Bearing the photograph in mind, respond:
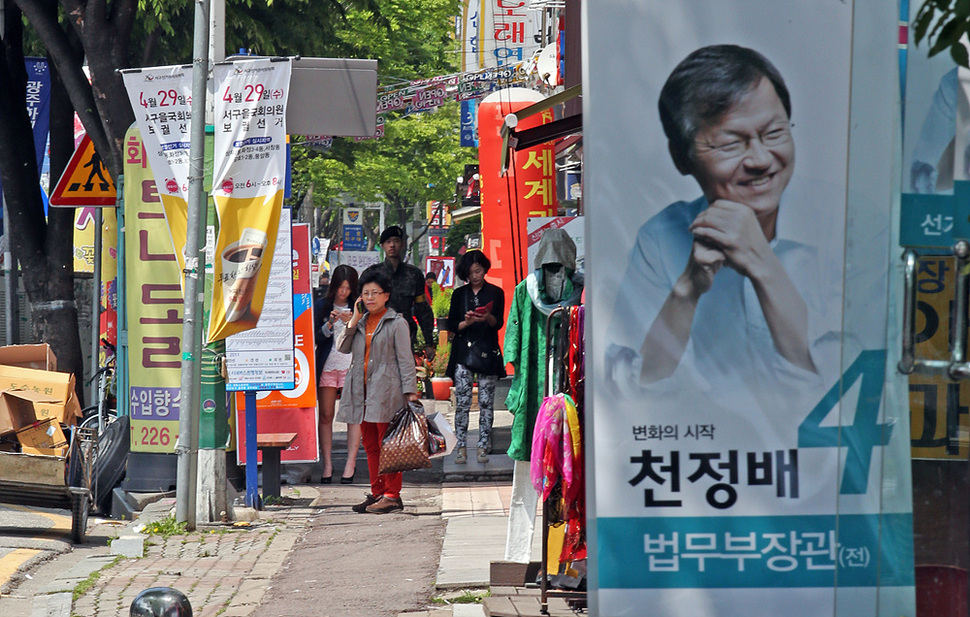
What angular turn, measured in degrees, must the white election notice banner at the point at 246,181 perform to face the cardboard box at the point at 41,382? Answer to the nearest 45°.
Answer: approximately 135° to its right

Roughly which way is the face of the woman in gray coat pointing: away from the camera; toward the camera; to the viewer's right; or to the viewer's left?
toward the camera

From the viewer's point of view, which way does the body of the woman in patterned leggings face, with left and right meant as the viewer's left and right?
facing the viewer

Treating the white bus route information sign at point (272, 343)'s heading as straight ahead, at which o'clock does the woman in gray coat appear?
The woman in gray coat is roughly at 10 o'clock from the white bus route information sign.

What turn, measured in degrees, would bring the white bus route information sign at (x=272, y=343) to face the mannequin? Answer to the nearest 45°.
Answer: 0° — it already faces it

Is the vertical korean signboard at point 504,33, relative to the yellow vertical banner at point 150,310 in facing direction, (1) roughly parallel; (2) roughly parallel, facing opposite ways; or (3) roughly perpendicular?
roughly parallel

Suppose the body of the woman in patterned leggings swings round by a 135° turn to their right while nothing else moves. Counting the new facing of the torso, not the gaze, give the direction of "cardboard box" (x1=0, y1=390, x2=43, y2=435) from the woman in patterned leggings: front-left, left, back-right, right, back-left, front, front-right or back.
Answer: front-left

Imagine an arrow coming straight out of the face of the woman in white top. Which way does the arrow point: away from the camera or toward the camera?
toward the camera

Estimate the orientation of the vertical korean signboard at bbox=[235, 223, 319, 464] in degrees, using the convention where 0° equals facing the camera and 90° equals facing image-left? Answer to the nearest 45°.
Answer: approximately 0°

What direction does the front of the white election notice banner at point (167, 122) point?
toward the camera

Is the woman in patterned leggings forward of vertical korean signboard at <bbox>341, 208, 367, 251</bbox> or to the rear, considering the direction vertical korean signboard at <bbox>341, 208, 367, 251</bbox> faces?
forward

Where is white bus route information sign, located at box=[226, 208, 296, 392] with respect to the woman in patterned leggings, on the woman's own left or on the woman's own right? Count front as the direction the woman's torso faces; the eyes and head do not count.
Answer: on the woman's own right

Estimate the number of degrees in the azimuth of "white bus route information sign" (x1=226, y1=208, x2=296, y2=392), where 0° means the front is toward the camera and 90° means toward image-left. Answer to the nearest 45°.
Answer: approximately 0°

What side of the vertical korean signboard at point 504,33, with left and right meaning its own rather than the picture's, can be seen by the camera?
front
